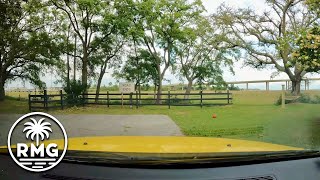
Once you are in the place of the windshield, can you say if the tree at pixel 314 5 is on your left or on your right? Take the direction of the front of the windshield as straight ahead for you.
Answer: on your right

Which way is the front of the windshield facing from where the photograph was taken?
facing away from the viewer
